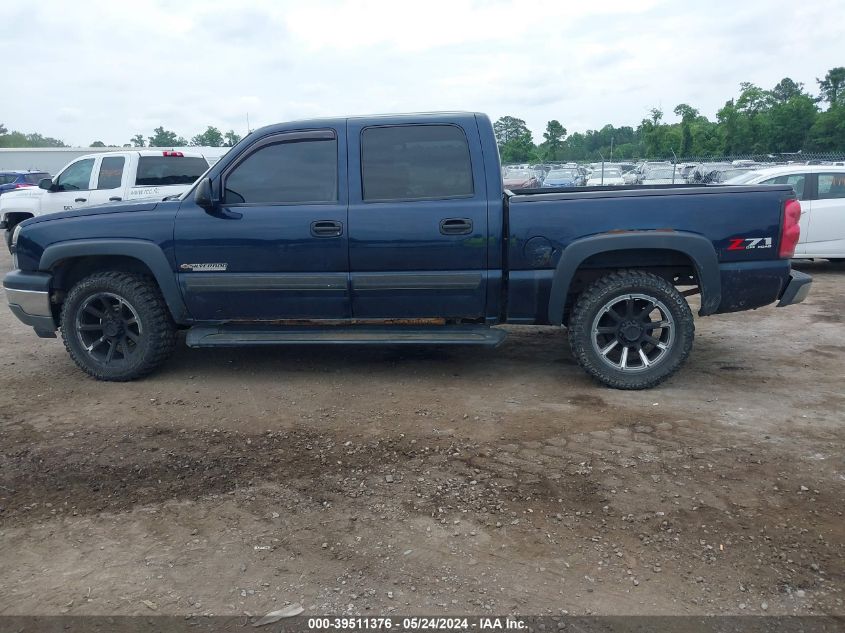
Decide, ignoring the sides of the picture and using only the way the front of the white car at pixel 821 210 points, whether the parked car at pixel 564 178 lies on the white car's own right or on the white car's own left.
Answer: on the white car's own right

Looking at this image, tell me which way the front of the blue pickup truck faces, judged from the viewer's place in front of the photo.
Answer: facing to the left of the viewer

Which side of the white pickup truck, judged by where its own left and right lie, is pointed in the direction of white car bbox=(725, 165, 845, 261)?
back

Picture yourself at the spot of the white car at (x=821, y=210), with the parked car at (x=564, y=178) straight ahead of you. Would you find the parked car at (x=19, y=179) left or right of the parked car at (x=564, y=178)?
left

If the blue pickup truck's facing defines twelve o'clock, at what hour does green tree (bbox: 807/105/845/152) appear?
The green tree is roughly at 4 o'clock from the blue pickup truck.

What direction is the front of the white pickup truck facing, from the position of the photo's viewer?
facing away from the viewer and to the left of the viewer

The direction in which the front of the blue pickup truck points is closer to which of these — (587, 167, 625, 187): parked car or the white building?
the white building

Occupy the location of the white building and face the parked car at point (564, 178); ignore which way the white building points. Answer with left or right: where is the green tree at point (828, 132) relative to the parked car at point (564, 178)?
left

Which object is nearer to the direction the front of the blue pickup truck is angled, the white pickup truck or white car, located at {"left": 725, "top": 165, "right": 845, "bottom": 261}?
the white pickup truck

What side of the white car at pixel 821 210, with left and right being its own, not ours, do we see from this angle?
left

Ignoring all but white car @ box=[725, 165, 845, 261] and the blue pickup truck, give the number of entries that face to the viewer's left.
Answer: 2

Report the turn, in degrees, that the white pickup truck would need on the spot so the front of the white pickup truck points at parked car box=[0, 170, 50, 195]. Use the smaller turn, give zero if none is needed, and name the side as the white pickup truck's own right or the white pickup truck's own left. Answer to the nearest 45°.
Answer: approximately 45° to the white pickup truck's own right

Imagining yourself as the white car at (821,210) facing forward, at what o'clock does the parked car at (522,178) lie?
The parked car is roughly at 2 o'clock from the white car.
